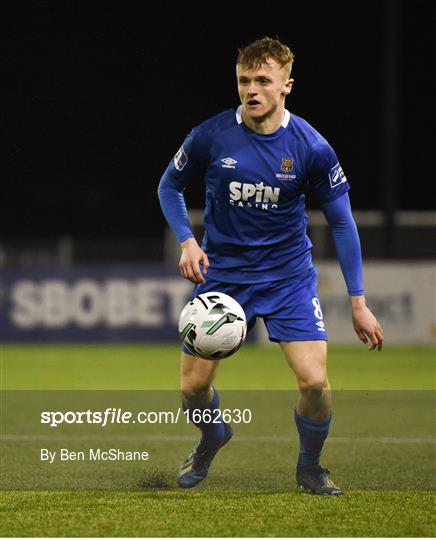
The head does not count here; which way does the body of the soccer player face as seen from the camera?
toward the camera
